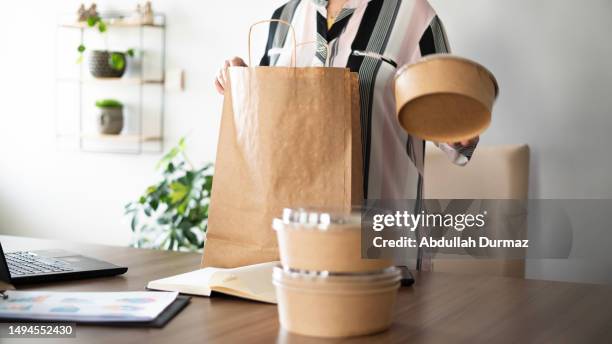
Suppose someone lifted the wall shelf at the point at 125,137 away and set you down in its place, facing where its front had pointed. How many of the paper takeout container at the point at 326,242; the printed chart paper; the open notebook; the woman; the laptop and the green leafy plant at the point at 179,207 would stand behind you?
0

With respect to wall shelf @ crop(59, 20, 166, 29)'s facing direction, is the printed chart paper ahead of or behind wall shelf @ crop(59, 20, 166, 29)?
ahead

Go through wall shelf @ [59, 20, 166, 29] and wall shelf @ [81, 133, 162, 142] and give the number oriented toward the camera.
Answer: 2

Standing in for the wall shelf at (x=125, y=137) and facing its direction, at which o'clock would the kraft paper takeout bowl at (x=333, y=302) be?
The kraft paper takeout bowl is roughly at 12 o'clock from the wall shelf.

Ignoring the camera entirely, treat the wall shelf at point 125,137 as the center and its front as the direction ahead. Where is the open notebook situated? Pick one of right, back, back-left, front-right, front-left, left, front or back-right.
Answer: front

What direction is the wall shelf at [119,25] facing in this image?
toward the camera

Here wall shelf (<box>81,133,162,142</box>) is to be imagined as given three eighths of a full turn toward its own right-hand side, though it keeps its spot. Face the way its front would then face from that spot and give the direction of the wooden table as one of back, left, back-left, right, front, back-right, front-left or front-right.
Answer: back-left

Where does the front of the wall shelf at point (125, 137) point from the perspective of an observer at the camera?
facing the viewer

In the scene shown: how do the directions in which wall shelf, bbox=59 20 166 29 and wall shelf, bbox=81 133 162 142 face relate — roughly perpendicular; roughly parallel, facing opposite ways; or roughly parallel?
roughly parallel

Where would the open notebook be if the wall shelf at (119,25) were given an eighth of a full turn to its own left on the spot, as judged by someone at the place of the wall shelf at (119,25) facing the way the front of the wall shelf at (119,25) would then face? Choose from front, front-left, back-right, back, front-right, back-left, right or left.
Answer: front-right

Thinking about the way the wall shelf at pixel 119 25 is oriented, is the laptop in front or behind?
in front
